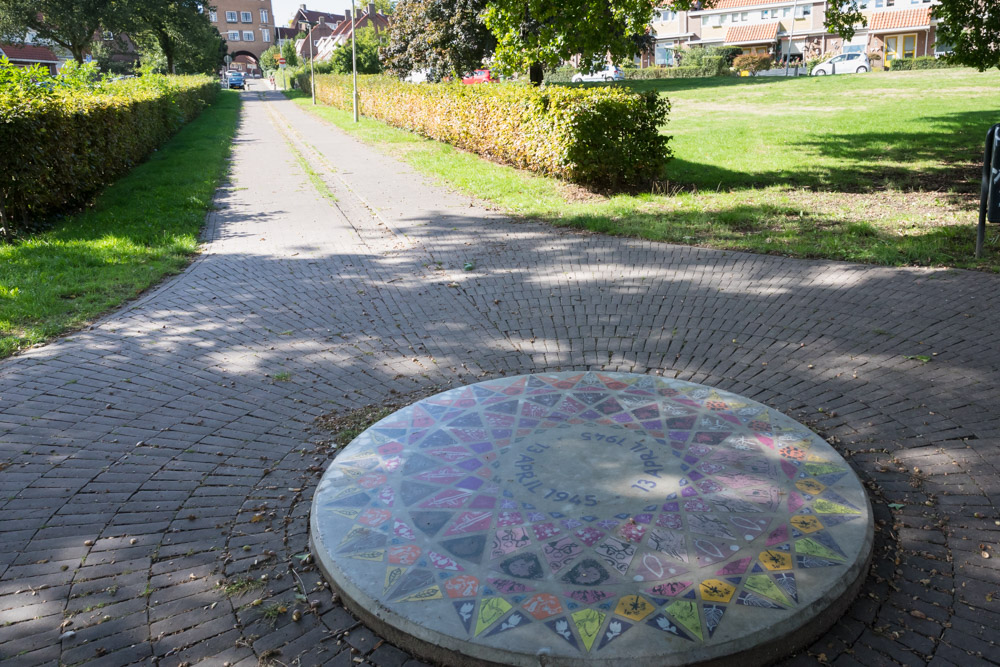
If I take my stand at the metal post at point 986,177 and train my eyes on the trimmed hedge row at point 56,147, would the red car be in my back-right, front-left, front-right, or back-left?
front-right

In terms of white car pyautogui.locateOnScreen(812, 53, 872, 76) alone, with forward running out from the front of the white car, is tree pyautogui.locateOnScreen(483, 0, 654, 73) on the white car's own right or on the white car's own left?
on the white car's own left
